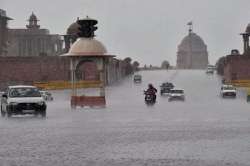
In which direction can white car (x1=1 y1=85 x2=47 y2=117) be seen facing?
toward the camera

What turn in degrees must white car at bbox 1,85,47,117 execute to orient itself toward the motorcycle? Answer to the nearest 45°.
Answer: approximately 135° to its left
